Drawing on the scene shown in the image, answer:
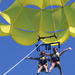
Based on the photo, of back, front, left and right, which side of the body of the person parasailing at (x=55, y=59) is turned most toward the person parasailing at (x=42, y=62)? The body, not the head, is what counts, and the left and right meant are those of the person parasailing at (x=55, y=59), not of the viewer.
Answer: right

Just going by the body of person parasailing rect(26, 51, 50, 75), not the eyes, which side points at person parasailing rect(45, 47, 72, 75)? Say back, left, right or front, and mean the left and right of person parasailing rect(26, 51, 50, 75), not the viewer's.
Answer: left

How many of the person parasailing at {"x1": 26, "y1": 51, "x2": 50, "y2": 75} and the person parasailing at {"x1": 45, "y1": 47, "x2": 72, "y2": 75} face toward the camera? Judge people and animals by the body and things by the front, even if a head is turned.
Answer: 2

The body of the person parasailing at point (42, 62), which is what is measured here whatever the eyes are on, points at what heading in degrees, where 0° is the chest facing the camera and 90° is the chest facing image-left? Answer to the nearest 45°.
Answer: approximately 0°
